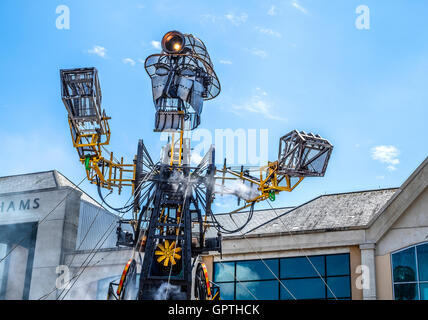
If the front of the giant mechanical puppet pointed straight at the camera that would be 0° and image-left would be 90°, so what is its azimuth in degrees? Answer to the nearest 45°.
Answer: approximately 0°
